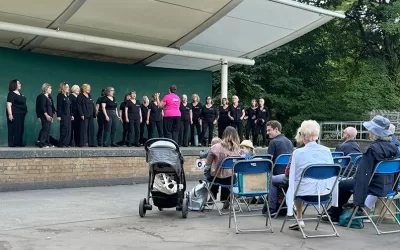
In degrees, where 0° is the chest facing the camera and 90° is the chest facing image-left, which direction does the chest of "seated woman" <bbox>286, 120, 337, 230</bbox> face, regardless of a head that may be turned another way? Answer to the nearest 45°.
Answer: approximately 135°

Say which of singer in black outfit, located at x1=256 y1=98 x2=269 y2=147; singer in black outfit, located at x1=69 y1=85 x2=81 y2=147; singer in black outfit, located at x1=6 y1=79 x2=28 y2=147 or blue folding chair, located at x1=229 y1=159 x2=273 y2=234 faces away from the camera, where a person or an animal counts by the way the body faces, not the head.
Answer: the blue folding chair

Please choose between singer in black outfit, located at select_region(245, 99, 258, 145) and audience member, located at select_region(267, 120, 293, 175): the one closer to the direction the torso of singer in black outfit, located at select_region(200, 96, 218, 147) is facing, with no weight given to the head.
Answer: the audience member

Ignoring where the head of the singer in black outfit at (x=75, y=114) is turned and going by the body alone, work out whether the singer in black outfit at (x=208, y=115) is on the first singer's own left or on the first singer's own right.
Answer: on the first singer's own left

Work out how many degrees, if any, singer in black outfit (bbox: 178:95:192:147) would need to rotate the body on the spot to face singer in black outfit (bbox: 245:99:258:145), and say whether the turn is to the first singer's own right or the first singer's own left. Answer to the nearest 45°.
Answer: approximately 135° to the first singer's own left

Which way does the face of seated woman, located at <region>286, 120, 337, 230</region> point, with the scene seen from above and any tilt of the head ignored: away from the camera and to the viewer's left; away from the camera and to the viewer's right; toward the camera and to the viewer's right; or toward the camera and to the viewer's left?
away from the camera and to the viewer's left

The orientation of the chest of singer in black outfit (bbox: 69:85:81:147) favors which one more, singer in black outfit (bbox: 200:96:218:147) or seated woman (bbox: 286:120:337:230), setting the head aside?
the seated woman

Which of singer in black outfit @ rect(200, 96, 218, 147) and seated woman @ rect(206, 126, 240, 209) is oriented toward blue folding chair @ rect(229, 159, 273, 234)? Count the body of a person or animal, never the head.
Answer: the singer in black outfit
